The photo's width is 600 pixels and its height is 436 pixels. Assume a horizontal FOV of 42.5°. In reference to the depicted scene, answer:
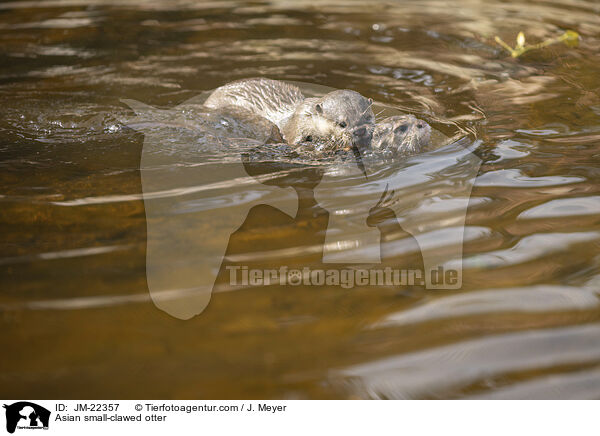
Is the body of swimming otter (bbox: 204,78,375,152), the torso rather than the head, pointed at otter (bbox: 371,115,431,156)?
yes

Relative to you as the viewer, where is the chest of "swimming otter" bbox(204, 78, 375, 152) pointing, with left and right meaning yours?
facing the viewer and to the right of the viewer
